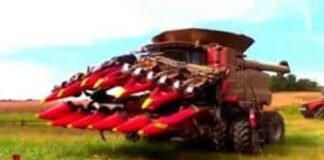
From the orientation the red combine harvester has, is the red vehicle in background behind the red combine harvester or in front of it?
behind

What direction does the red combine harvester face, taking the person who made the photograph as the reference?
facing the viewer and to the left of the viewer
